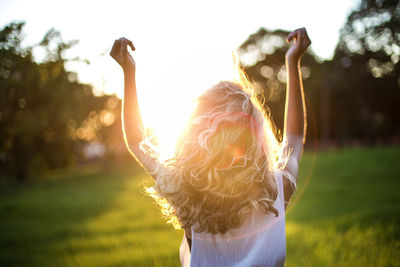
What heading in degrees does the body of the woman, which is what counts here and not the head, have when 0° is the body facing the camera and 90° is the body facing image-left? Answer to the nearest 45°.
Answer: approximately 180°

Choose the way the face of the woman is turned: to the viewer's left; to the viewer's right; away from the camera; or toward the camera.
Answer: away from the camera
